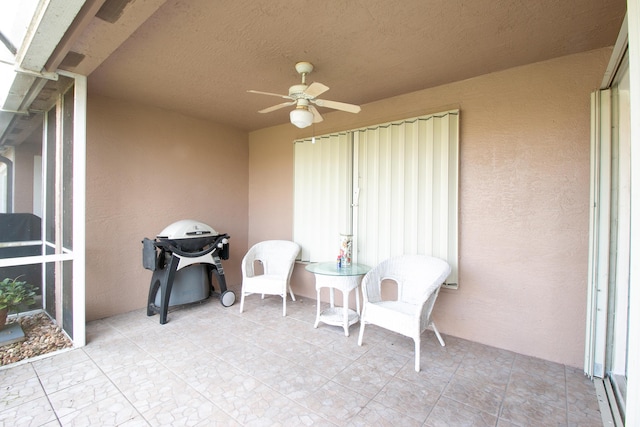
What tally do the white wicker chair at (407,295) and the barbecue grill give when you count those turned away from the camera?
0

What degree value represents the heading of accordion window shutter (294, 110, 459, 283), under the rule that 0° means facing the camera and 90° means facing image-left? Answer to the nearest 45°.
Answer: approximately 45°

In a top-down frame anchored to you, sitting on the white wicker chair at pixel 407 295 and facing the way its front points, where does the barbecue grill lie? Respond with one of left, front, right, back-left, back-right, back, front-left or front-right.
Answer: front-right

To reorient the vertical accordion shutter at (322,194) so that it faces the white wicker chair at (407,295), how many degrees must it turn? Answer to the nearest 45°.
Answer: approximately 90° to its left

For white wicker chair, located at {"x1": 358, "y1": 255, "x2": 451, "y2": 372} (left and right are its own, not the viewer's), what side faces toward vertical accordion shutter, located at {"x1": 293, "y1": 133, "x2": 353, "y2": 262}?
right

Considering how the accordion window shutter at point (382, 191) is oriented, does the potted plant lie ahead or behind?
ahead

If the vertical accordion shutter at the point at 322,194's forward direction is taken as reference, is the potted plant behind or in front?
in front

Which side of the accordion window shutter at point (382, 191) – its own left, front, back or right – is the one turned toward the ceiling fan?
front

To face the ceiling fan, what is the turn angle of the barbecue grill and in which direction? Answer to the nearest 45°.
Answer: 0° — it already faces it
